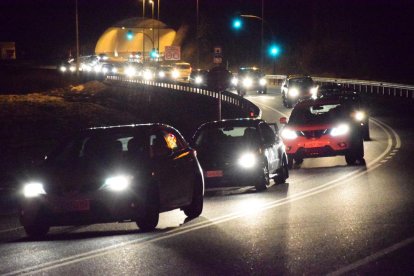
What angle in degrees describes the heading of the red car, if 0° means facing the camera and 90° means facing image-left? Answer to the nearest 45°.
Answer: approximately 0°

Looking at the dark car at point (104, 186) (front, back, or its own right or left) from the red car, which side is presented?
back

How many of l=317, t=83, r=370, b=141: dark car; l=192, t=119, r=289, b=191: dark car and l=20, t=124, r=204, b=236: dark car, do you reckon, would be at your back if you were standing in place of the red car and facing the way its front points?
1

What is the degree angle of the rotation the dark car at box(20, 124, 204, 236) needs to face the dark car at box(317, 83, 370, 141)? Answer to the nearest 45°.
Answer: approximately 180°

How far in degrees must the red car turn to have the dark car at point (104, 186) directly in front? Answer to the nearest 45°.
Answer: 0° — it already faces it
